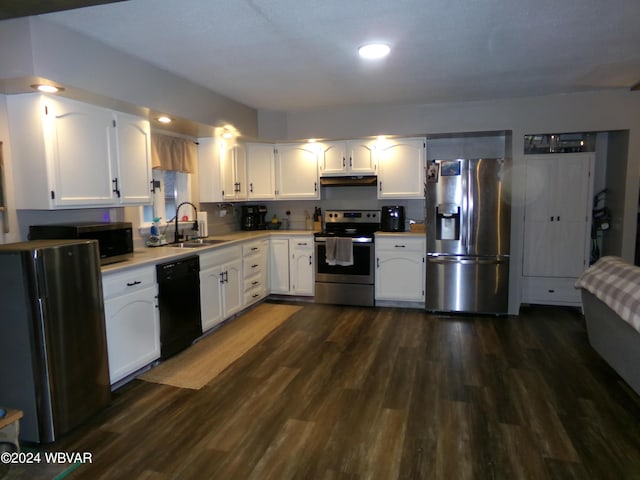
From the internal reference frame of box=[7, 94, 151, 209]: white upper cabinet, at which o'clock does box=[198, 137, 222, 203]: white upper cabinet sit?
box=[198, 137, 222, 203]: white upper cabinet is roughly at 9 o'clock from box=[7, 94, 151, 209]: white upper cabinet.

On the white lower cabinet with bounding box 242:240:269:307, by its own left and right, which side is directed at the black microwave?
right

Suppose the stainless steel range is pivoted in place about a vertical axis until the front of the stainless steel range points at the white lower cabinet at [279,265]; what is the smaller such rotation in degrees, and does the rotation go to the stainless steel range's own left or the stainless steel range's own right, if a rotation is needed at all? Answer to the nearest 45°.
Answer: approximately 90° to the stainless steel range's own right

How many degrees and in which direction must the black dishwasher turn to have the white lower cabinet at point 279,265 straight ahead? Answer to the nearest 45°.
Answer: approximately 90° to its left

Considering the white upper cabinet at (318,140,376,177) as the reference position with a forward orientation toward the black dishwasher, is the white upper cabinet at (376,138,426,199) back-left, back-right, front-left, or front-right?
back-left

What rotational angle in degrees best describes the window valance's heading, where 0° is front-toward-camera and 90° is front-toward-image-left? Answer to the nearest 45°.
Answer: approximately 315°

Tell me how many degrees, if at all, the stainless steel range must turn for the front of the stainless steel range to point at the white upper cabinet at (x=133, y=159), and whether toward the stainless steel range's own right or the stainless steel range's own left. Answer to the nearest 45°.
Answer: approximately 45° to the stainless steel range's own right

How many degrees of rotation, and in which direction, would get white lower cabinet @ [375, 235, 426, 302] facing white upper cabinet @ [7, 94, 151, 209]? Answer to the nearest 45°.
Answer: approximately 45° to its right

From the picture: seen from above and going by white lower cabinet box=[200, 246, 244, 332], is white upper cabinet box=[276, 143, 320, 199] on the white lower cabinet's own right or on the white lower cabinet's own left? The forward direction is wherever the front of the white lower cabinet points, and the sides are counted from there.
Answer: on the white lower cabinet's own left

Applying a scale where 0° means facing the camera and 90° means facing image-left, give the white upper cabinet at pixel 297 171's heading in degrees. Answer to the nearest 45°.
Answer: approximately 0°

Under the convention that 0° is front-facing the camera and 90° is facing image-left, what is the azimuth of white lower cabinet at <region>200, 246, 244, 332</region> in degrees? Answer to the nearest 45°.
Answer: approximately 315°
